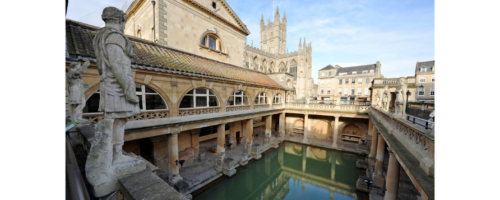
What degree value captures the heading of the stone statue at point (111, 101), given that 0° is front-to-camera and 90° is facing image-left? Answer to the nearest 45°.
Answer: approximately 270°

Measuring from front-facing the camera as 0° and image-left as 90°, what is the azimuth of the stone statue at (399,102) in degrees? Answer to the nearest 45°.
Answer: approximately 90°

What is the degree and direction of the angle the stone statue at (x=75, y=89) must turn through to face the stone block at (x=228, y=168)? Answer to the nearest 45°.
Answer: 0° — it already faces it

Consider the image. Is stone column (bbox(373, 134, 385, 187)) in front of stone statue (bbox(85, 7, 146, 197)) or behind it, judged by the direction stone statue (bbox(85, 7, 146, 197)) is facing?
in front

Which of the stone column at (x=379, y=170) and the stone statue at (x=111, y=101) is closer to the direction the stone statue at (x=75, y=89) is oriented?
the stone column

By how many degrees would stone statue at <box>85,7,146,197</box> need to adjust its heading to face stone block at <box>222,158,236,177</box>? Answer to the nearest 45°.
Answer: approximately 45° to its left

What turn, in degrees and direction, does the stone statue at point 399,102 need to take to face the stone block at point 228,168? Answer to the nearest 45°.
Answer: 0° — it already faces it

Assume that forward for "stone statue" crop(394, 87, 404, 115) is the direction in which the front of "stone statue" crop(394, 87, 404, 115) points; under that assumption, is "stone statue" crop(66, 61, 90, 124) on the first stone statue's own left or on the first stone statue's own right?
on the first stone statue's own left

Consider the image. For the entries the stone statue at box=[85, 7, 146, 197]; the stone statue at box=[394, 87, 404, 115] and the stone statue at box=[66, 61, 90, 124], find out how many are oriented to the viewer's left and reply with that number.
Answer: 1

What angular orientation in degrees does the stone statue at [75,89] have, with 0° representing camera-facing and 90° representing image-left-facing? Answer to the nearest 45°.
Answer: approximately 270°

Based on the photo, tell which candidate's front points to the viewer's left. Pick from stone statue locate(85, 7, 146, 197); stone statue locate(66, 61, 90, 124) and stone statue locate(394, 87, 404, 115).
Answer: stone statue locate(394, 87, 404, 115)

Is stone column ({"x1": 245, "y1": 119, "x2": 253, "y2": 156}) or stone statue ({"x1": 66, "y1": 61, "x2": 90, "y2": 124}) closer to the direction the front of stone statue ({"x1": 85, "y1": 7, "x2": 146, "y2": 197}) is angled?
the stone column
